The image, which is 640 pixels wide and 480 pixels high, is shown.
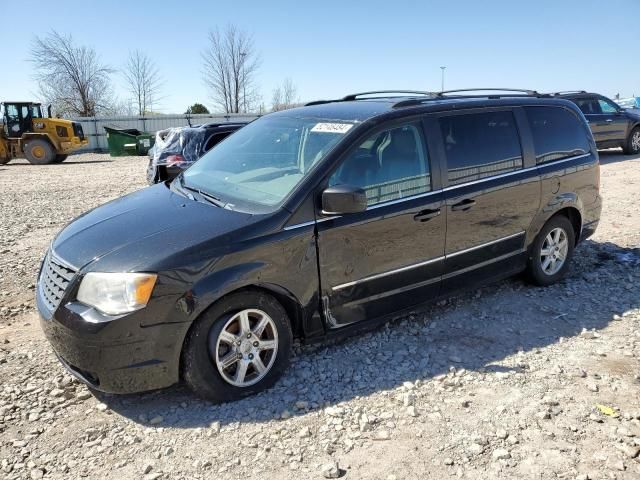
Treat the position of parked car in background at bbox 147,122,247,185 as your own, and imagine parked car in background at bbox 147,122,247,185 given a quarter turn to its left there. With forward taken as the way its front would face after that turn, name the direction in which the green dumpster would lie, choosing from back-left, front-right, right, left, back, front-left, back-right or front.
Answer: front-right

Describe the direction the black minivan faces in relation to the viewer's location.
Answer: facing the viewer and to the left of the viewer

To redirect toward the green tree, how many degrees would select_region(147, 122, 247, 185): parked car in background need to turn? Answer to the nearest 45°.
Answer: approximately 45° to its left

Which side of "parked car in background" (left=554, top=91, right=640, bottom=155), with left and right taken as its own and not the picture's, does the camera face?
right

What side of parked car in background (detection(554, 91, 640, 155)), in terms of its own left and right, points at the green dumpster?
back

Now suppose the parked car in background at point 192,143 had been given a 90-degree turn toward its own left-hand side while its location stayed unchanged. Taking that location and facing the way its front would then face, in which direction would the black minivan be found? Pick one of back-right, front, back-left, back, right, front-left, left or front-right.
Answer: back-left

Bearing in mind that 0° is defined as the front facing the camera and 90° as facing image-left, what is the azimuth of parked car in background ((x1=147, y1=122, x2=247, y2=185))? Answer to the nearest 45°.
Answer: approximately 225°

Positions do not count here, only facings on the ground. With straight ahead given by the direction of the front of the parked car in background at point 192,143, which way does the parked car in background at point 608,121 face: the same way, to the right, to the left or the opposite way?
to the right

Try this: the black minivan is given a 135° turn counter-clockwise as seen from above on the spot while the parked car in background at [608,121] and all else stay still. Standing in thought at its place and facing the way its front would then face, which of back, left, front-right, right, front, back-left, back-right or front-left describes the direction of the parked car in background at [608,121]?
front-left

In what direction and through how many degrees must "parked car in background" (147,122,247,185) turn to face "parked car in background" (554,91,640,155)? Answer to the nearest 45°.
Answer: approximately 45° to its right

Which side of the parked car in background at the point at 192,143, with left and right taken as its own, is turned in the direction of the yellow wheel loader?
left

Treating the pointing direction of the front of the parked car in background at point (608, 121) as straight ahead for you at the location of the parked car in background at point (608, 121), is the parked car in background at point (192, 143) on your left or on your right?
on your right
